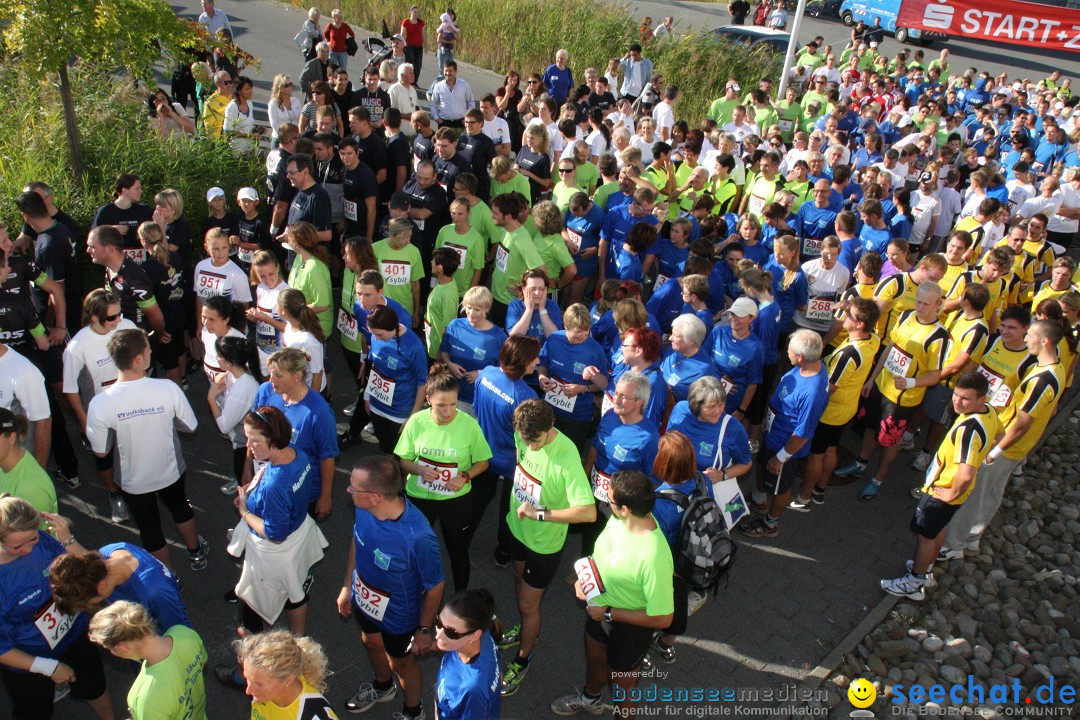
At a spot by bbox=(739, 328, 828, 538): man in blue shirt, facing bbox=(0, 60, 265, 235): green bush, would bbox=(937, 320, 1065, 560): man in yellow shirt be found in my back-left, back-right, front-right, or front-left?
back-right

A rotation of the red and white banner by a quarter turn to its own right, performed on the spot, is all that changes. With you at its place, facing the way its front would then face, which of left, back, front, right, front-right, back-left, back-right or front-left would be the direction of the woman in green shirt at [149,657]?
left

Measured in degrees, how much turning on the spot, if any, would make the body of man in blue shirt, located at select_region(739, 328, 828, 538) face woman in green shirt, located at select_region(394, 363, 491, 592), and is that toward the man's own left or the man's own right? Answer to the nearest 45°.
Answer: approximately 45° to the man's own left

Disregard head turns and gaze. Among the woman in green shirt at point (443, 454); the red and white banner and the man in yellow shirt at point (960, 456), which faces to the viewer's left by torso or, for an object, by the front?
the man in yellow shirt

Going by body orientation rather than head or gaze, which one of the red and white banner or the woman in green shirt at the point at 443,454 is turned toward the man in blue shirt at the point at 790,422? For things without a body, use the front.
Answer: the red and white banner

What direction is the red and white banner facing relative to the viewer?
toward the camera

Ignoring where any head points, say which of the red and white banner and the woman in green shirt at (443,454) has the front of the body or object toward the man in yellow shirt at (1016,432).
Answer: the red and white banner

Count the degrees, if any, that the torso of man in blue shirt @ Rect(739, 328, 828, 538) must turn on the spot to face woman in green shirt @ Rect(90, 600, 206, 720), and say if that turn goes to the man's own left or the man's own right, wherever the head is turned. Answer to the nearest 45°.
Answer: approximately 45° to the man's own left

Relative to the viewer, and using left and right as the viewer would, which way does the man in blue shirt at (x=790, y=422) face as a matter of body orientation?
facing to the left of the viewer

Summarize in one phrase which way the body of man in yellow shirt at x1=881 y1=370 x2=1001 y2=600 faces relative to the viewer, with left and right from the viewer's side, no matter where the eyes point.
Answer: facing to the left of the viewer

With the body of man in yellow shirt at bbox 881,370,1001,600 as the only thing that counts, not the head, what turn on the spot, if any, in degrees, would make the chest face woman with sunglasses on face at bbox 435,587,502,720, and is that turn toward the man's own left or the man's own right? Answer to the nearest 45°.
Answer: approximately 45° to the man's own left

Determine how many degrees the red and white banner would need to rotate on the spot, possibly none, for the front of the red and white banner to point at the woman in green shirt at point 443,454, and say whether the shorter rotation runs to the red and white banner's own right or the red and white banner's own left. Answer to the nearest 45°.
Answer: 0° — it already faces them

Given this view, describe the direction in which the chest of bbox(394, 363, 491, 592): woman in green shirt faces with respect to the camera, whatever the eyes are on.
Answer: toward the camera

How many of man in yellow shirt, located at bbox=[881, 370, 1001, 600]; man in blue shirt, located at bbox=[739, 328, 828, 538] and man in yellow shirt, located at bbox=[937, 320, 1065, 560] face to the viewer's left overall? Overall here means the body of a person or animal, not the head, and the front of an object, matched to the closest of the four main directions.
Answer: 3

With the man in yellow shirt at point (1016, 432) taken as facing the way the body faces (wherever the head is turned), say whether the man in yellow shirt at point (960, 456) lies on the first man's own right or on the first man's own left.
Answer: on the first man's own left

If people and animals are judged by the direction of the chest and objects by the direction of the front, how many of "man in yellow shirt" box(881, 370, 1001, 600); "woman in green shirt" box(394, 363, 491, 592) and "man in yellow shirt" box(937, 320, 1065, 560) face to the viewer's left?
2

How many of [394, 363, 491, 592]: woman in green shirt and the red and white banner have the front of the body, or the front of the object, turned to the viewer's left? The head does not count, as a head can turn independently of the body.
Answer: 0

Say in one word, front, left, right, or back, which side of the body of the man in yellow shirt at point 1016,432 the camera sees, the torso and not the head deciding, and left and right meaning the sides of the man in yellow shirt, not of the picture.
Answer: left
